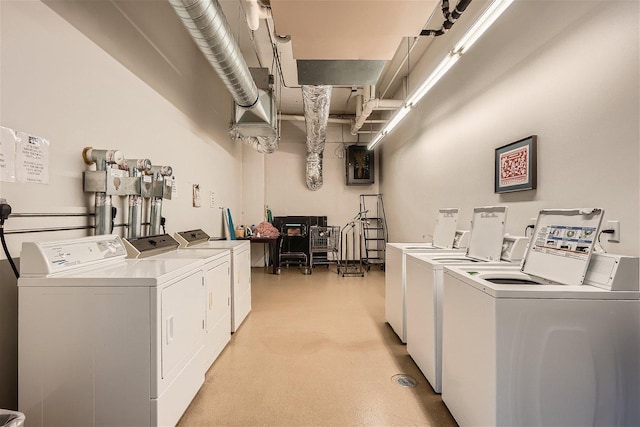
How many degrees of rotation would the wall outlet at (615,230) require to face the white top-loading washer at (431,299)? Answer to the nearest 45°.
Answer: approximately 45° to its right

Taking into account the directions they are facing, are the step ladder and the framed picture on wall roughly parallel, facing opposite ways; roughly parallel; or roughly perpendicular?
roughly perpendicular

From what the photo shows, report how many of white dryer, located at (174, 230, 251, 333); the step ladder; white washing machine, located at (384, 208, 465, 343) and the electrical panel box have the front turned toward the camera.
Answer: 2

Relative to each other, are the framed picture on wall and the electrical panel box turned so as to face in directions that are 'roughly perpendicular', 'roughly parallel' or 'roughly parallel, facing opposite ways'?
roughly perpendicular

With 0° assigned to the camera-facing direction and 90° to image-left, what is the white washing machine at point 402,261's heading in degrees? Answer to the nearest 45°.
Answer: approximately 90°

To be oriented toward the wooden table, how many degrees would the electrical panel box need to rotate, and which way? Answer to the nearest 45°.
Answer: approximately 45° to its right

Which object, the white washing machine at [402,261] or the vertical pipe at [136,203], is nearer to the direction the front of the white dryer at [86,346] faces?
the white washing machine

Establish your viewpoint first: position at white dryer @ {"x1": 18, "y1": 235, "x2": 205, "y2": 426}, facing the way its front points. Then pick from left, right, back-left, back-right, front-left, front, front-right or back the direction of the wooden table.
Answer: left

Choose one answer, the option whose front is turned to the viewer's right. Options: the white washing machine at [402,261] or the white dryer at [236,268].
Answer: the white dryer
